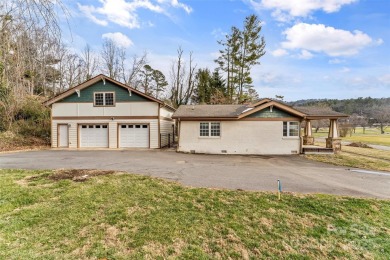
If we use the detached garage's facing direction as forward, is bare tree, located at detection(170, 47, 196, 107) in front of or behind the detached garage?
behind

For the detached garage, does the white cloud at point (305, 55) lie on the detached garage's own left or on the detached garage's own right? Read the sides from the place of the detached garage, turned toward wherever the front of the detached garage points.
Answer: on the detached garage's own left

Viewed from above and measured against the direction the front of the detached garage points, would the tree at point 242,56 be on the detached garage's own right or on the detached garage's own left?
on the detached garage's own left

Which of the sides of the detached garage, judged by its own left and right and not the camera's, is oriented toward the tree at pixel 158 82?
back

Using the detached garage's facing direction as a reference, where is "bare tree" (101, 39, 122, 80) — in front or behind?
behind

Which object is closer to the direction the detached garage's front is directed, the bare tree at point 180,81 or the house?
the house
